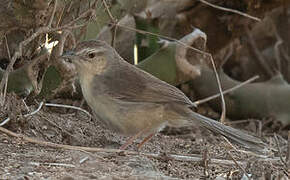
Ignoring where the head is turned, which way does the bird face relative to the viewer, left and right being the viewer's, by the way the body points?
facing to the left of the viewer

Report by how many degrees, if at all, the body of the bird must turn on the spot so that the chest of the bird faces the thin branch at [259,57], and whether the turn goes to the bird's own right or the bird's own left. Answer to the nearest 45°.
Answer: approximately 135° to the bird's own right
